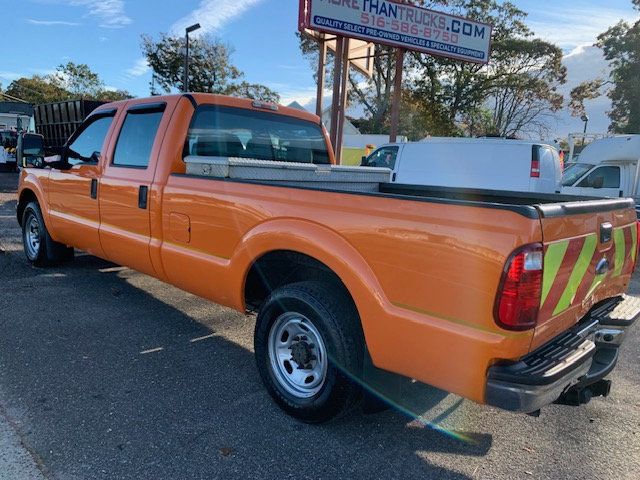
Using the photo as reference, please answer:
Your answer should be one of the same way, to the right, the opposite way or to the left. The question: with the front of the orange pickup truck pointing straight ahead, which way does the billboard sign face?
the opposite way

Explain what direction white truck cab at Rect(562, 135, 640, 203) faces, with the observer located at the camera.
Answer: facing the viewer and to the left of the viewer

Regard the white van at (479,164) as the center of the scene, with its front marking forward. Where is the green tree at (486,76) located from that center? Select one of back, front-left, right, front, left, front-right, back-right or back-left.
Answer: front-right

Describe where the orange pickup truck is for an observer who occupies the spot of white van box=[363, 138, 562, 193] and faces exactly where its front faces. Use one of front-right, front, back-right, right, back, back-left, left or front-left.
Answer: back-left

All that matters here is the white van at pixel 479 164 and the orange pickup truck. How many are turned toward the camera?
0

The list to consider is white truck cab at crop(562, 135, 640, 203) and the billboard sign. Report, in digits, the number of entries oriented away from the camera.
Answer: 0

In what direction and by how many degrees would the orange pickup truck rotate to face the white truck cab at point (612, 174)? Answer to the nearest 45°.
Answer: approximately 90° to its right

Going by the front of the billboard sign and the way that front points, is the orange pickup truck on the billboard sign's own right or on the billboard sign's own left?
on the billboard sign's own right

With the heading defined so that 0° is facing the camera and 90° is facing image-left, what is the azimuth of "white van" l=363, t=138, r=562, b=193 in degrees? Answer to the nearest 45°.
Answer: approximately 135°

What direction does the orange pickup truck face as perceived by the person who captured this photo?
facing away from the viewer and to the left of the viewer

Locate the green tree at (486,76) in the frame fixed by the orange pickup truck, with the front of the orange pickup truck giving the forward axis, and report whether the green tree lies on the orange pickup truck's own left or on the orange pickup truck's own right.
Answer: on the orange pickup truck's own right

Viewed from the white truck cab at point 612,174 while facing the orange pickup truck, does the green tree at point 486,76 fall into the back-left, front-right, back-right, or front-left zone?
back-right
